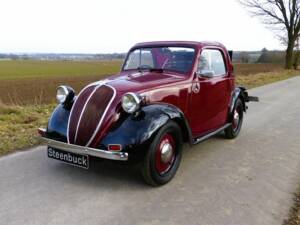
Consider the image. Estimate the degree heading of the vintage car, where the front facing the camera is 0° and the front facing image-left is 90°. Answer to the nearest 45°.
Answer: approximately 45°
